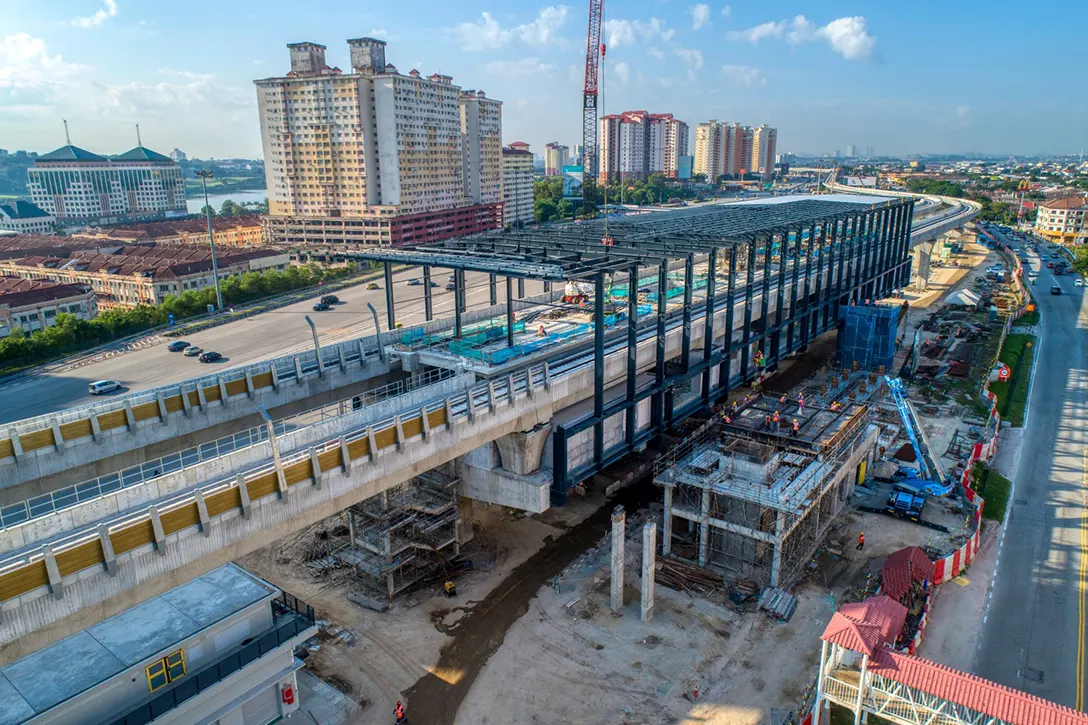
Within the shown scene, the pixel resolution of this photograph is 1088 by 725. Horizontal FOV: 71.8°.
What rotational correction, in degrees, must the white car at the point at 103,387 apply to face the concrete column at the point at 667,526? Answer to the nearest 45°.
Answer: approximately 90° to its right

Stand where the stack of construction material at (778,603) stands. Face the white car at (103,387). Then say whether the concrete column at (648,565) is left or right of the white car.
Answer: left

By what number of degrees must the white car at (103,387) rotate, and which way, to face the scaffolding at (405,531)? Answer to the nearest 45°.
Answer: approximately 135° to its right

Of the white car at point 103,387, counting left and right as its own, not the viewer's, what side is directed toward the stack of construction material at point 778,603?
right

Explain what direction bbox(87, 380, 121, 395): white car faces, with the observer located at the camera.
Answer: facing away from the viewer and to the right of the viewer

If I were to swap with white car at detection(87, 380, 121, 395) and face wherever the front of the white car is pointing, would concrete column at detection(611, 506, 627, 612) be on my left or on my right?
on my right

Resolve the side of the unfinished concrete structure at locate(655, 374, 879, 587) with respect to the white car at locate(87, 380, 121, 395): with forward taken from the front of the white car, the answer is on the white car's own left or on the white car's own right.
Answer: on the white car's own right
